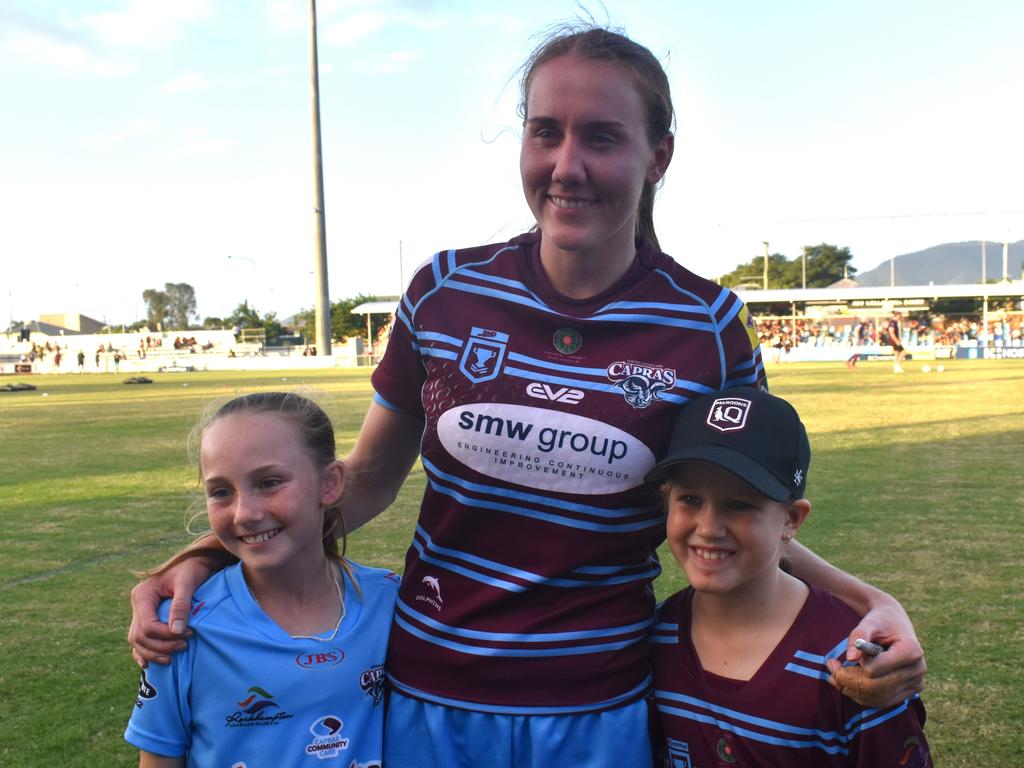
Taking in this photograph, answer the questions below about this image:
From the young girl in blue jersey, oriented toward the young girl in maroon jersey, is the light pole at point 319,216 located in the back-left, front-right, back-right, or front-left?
back-left

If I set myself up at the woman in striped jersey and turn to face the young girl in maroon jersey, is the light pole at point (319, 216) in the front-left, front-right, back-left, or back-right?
back-left

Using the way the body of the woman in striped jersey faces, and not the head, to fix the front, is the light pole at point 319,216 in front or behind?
behind

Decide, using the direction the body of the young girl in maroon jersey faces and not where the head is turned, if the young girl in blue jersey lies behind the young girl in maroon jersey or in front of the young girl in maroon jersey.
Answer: in front

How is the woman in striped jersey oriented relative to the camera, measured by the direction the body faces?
toward the camera

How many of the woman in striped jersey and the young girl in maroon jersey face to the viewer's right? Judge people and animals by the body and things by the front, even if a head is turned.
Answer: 0

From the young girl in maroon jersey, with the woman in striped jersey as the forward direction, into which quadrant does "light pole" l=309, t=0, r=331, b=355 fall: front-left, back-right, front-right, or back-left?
front-right
